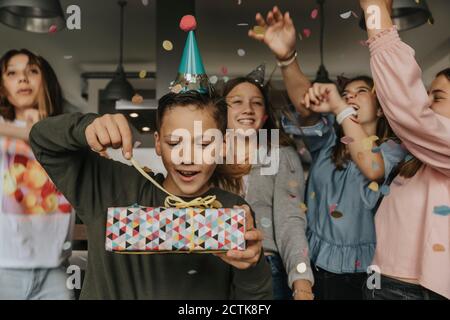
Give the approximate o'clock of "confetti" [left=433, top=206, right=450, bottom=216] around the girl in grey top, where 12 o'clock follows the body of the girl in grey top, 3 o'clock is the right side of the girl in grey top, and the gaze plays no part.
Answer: The confetti is roughly at 8 o'clock from the girl in grey top.

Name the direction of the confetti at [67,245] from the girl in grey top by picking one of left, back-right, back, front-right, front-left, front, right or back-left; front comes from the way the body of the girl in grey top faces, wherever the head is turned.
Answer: front-right

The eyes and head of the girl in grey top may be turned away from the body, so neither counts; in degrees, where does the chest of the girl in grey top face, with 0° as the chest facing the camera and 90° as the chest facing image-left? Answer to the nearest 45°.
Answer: approximately 45°
